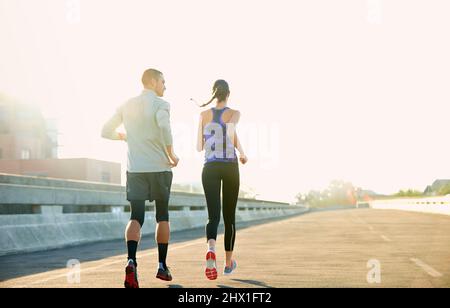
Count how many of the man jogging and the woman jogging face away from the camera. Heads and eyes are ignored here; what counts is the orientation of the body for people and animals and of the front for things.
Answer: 2

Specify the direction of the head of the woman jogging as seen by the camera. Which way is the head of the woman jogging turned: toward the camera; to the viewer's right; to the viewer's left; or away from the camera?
away from the camera

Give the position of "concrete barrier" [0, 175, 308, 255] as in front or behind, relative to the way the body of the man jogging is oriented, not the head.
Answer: in front

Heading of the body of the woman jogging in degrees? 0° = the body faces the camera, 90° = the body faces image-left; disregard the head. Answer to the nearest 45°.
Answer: approximately 180°

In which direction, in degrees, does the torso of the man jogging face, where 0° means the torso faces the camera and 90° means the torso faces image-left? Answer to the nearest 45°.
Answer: approximately 180°

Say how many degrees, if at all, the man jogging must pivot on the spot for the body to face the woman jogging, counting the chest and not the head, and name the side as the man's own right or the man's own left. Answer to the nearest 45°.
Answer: approximately 45° to the man's own right

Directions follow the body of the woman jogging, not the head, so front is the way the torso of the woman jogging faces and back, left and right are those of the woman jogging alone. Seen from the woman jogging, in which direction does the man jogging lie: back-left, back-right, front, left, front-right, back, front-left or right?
back-left

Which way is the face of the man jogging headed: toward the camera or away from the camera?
away from the camera
